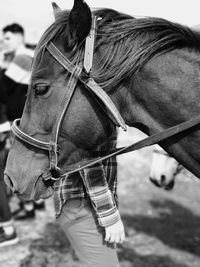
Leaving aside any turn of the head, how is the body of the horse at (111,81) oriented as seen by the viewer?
to the viewer's left
